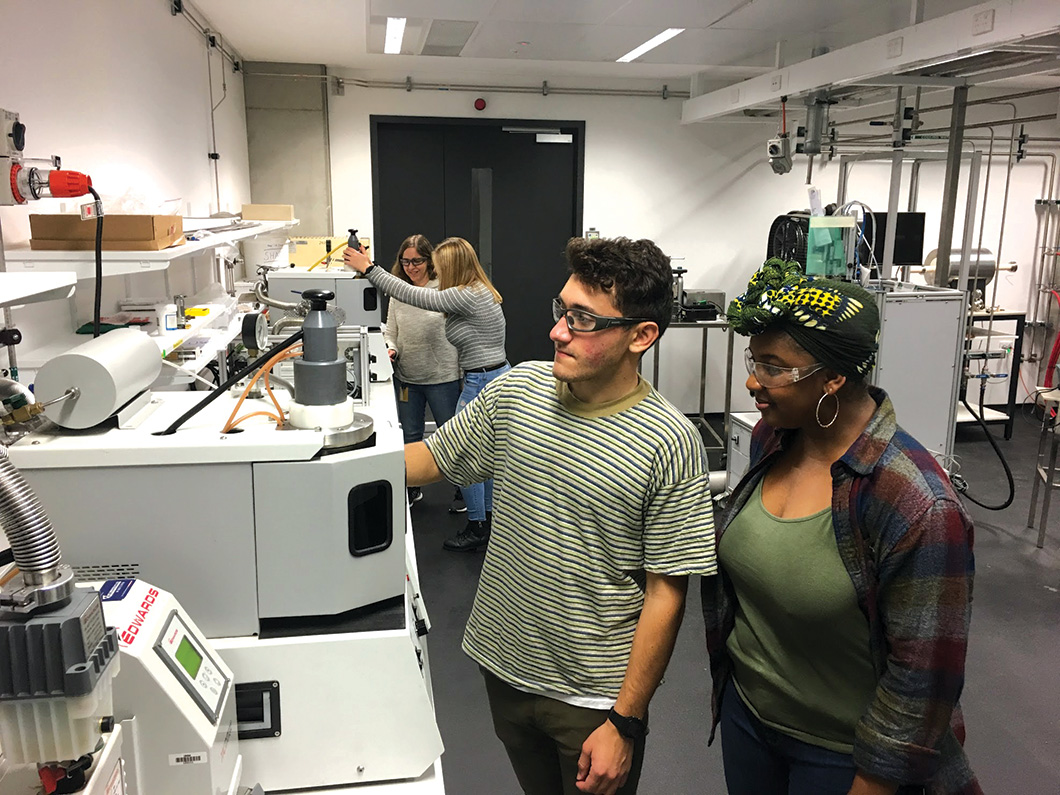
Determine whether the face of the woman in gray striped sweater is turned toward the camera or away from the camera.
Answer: away from the camera

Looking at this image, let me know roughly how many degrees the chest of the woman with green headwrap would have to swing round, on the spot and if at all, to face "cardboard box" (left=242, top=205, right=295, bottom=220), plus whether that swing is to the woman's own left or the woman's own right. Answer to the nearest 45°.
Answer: approximately 90° to the woman's own right

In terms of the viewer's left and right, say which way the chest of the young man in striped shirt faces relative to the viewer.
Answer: facing the viewer and to the left of the viewer

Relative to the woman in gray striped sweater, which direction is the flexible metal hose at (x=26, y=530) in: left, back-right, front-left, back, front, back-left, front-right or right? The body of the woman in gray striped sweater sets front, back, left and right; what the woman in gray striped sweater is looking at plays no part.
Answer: left

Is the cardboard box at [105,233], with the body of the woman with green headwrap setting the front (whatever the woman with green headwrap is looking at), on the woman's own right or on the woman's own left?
on the woman's own right

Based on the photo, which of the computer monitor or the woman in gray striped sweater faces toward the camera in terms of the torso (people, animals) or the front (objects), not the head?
the computer monitor

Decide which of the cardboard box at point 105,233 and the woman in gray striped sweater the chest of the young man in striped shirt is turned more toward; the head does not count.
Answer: the cardboard box

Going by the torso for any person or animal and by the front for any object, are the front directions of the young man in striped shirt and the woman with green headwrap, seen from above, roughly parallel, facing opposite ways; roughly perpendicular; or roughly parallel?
roughly parallel

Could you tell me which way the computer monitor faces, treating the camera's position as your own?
facing the viewer

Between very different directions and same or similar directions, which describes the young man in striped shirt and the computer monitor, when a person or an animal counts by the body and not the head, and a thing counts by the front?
same or similar directions

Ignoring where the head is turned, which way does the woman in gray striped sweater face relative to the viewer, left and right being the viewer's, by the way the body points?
facing to the left of the viewer

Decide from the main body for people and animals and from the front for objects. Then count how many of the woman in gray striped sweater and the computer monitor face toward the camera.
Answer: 1
